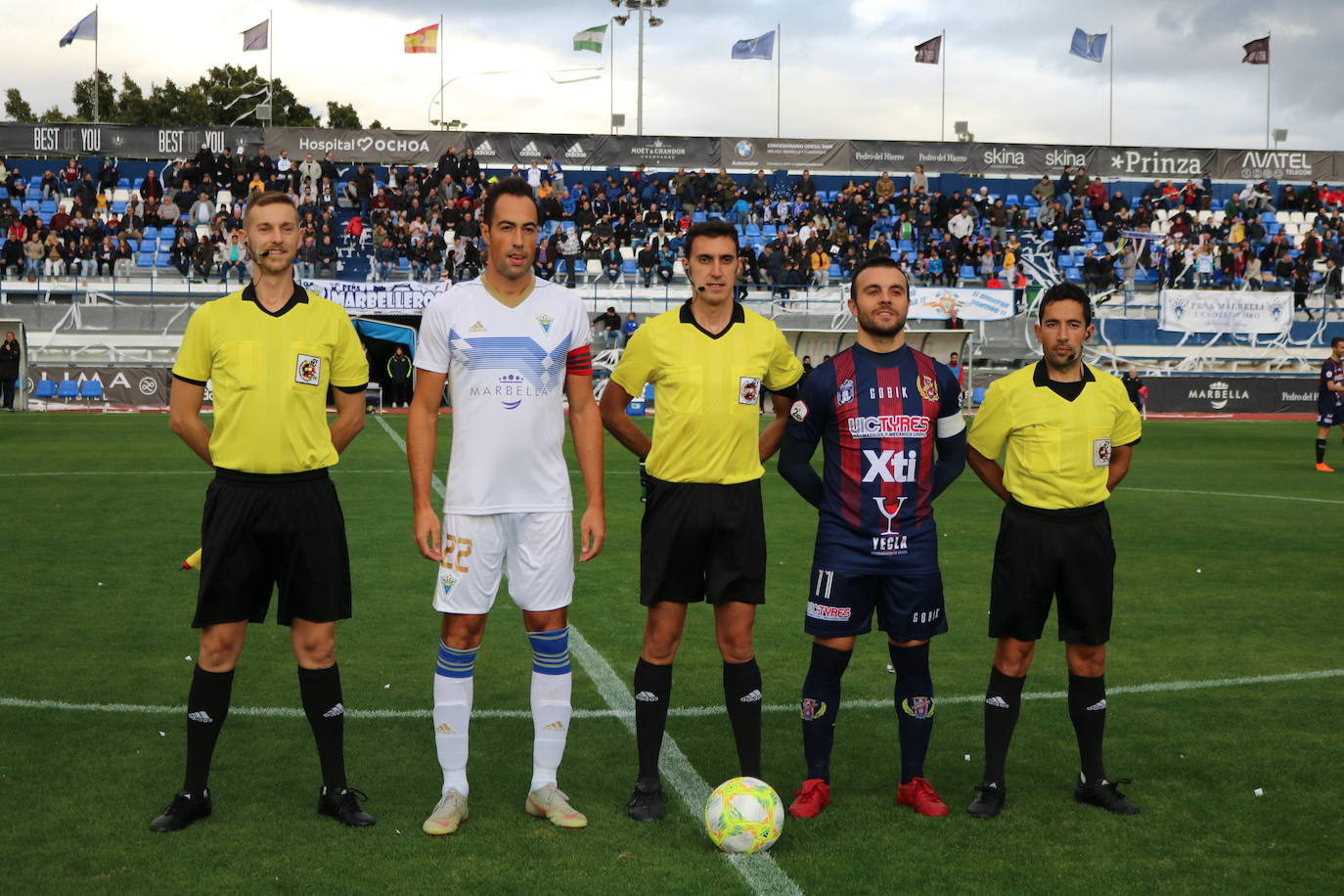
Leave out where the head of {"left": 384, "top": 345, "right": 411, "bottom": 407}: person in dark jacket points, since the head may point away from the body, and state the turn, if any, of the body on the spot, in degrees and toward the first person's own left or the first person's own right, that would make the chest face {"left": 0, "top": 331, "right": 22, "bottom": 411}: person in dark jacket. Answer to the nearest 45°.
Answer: approximately 90° to the first person's own right

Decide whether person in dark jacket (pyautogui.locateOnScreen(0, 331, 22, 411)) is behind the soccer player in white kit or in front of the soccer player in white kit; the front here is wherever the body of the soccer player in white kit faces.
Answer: behind

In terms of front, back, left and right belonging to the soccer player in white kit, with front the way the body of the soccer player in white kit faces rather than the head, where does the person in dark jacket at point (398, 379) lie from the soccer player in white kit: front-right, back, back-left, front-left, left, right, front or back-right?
back

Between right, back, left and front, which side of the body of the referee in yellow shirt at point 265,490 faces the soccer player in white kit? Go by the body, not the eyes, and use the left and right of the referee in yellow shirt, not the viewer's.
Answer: left

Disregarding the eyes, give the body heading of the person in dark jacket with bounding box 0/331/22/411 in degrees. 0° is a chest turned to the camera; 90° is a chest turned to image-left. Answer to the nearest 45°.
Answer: approximately 0°

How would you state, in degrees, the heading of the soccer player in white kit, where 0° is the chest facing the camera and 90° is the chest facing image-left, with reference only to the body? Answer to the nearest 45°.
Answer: approximately 0°

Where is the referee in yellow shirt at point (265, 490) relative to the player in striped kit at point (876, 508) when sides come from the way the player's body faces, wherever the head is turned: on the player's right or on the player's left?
on the player's right
